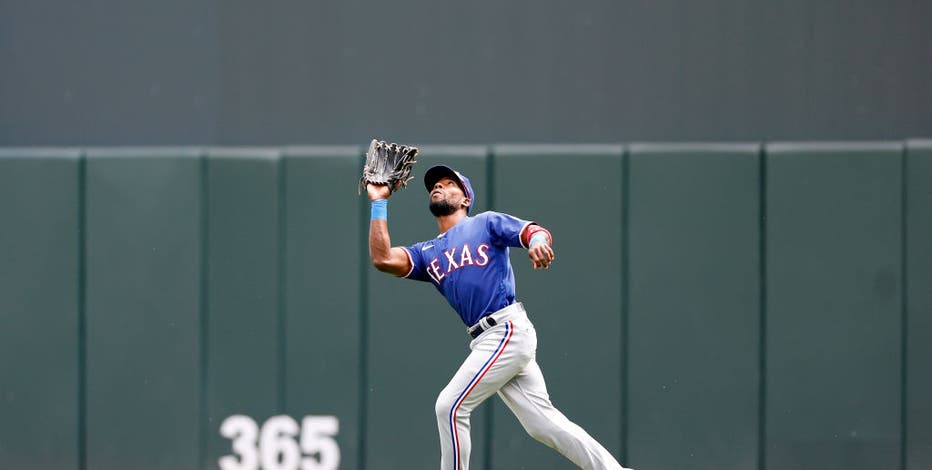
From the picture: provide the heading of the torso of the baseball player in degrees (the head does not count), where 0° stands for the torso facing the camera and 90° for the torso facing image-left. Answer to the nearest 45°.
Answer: approximately 45°

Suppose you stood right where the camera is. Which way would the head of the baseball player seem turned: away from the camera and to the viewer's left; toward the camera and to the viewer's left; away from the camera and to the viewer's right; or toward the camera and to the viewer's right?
toward the camera and to the viewer's left
